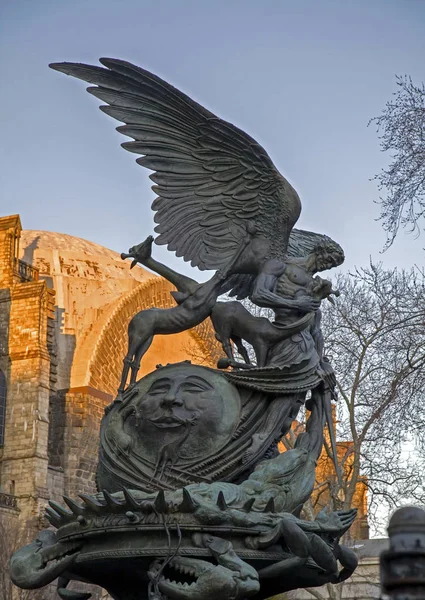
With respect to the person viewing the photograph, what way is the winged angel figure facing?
facing to the right of the viewer
